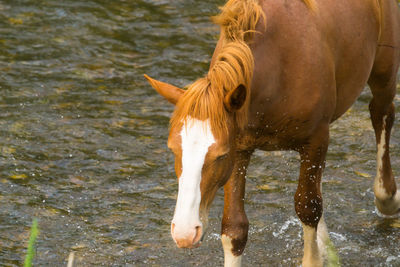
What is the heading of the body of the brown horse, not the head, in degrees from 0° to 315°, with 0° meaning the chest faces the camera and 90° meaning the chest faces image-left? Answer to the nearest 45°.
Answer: approximately 45°
